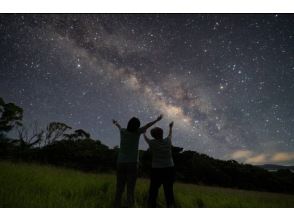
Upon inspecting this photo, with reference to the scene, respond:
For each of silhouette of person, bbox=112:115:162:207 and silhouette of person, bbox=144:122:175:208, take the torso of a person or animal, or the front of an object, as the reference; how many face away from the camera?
2

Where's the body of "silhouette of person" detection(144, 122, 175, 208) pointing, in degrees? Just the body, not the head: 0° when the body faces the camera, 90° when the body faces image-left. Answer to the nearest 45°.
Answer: approximately 180°

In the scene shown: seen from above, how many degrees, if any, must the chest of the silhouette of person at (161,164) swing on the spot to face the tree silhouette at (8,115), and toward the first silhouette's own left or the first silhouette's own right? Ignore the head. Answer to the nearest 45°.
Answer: approximately 45° to the first silhouette's own left

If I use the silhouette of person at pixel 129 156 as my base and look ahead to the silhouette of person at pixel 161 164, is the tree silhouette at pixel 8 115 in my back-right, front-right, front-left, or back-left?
back-left

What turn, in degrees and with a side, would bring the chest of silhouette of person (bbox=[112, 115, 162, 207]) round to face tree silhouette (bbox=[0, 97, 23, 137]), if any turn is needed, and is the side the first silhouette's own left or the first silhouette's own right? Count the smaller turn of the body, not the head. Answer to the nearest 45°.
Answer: approximately 45° to the first silhouette's own left

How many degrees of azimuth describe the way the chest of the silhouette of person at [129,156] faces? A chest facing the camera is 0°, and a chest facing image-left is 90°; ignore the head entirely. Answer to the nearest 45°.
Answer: approximately 180°
